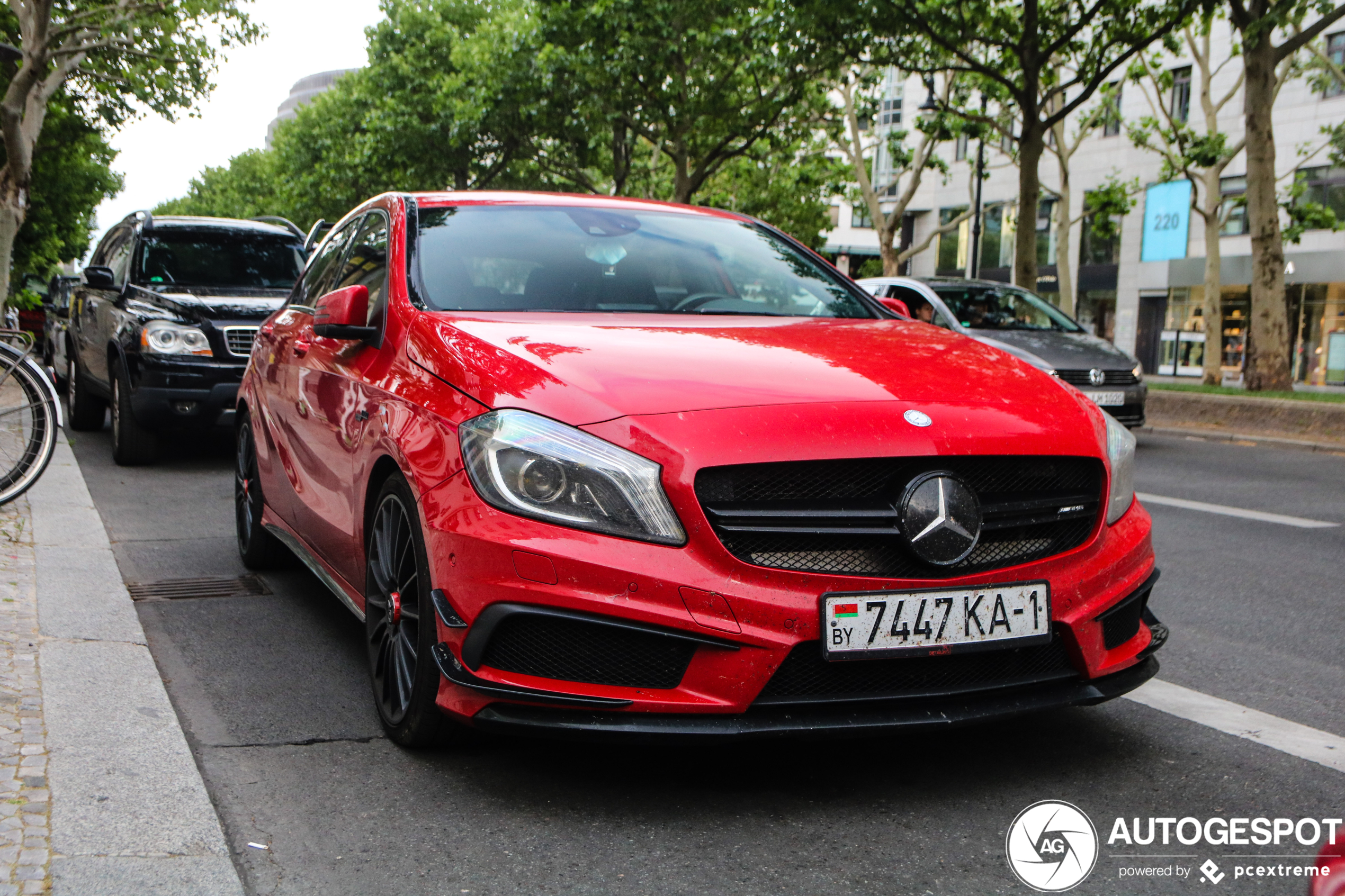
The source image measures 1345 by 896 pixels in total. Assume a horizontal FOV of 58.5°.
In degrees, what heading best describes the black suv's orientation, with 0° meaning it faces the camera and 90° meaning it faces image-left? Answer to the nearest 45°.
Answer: approximately 315°

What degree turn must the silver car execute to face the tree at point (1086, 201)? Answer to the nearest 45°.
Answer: approximately 135° to its left

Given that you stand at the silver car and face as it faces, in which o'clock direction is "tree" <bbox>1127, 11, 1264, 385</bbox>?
The tree is roughly at 8 o'clock from the silver car.

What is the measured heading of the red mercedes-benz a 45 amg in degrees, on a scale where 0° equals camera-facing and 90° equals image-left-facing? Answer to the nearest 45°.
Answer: approximately 315°

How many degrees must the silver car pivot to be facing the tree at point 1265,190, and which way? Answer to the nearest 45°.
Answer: approximately 90° to its left

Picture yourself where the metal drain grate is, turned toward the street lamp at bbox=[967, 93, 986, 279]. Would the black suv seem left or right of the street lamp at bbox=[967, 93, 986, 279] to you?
left

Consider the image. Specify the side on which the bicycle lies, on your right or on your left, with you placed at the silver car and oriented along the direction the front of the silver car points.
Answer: on your right

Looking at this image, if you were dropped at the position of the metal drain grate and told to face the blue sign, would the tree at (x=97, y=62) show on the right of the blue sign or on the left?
left

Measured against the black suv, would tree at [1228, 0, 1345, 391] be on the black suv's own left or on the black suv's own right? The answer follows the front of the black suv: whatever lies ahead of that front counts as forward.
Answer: on the black suv's own left

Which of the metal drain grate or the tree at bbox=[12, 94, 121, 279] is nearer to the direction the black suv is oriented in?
the metal drain grate
